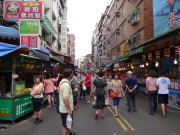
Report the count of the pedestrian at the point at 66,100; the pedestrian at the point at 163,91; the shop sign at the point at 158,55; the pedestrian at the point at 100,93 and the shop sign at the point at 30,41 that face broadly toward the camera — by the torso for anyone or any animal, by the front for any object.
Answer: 2

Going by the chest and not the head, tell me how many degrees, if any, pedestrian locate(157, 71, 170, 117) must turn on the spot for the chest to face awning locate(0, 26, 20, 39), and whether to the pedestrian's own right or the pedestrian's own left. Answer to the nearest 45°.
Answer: approximately 90° to the pedestrian's own left

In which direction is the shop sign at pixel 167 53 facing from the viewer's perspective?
to the viewer's left

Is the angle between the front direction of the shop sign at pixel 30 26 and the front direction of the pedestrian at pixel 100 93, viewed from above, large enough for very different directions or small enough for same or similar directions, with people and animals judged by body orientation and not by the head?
very different directions

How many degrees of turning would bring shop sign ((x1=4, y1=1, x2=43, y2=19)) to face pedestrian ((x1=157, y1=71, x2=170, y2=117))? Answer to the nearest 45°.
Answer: approximately 45° to its left

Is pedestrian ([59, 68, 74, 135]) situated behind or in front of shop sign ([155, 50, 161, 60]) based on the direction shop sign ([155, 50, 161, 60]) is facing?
in front

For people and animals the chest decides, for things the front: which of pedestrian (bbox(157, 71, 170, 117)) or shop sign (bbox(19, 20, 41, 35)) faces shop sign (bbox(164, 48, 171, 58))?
the pedestrian

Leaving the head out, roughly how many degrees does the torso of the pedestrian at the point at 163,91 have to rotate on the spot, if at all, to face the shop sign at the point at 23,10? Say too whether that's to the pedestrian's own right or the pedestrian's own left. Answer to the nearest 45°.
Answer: approximately 90° to the pedestrian's own left

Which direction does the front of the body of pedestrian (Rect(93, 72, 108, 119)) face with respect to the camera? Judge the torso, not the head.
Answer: away from the camera

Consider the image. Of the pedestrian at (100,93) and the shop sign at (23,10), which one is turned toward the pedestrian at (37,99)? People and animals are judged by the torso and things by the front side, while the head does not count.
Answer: the shop sign

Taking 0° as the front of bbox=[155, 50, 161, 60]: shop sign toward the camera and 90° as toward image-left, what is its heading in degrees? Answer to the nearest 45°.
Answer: approximately 0°

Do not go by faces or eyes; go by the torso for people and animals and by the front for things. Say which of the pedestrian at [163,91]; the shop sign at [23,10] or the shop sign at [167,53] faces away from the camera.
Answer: the pedestrian

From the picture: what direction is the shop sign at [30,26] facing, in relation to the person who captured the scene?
facing the viewer
